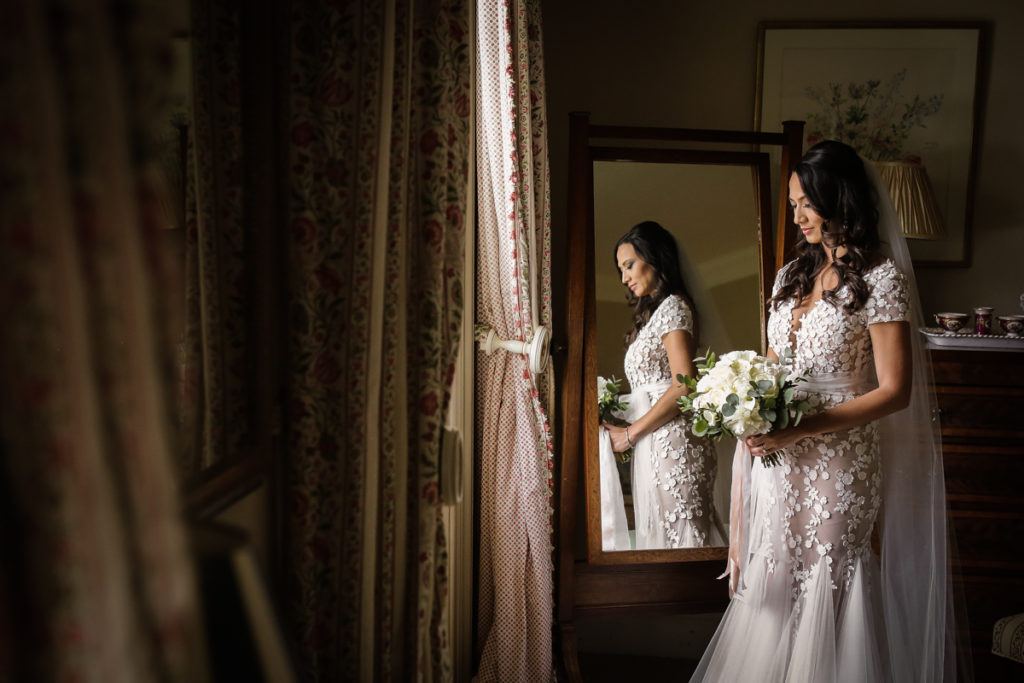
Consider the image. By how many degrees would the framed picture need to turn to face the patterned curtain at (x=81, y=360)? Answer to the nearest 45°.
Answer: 0° — it already faces it

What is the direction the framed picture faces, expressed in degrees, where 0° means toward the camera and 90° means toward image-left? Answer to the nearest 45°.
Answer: approximately 0°

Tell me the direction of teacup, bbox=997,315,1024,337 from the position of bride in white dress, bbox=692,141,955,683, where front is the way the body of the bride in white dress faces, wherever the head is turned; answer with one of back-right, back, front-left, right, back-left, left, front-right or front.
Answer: back

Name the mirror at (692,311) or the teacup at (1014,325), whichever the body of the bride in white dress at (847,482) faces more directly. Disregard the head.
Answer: the mirror

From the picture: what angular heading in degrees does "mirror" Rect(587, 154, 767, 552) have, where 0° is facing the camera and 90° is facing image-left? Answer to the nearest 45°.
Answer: approximately 0°

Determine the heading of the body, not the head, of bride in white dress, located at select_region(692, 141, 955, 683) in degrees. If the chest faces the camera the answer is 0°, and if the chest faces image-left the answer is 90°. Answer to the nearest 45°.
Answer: approximately 45°

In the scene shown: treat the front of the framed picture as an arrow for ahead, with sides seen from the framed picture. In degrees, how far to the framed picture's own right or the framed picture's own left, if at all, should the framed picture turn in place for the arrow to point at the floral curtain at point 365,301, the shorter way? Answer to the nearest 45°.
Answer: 0° — it already faces it

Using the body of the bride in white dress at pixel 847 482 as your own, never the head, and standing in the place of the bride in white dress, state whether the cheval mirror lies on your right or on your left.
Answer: on your right
